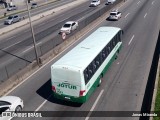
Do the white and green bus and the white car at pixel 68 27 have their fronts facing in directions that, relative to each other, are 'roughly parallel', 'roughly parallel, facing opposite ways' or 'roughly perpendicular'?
roughly parallel, facing opposite ways

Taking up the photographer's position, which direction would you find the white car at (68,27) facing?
facing the viewer and to the left of the viewer

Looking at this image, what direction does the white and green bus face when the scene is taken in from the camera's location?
facing away from the viewer and to the right of the viewer

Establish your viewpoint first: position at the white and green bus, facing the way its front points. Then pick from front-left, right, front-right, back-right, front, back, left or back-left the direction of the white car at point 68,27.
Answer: front-left

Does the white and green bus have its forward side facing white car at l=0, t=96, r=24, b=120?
no

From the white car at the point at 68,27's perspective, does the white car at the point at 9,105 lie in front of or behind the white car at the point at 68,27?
in front
